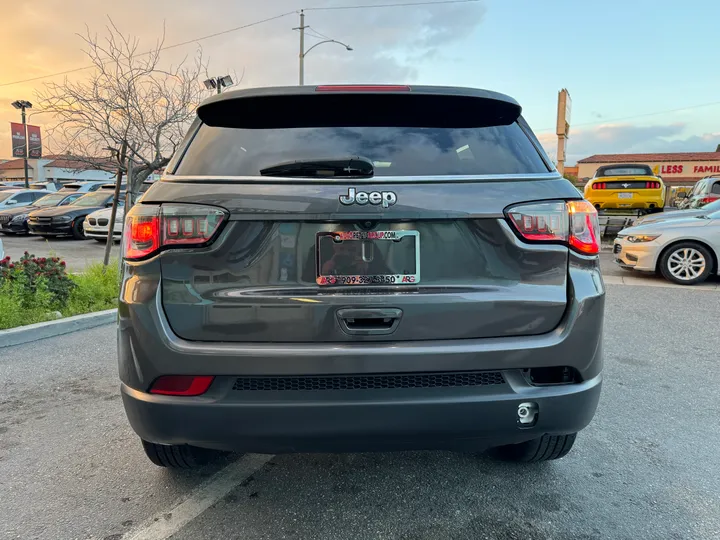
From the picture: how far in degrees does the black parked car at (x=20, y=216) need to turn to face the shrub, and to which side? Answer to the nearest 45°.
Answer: approximately 45° to its left

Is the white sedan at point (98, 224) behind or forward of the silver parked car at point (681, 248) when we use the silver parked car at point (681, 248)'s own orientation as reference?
forward

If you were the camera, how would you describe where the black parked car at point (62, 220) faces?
facing the viewer and to the left of the viewer

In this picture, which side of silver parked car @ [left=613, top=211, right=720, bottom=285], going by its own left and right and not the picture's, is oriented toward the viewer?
left

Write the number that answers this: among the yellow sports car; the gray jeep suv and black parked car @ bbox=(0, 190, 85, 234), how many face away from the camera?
2

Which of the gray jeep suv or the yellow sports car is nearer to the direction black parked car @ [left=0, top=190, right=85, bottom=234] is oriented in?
the gray jeep suv

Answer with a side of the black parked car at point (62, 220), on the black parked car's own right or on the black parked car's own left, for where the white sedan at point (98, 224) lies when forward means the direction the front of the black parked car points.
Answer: on the black parked car's own left

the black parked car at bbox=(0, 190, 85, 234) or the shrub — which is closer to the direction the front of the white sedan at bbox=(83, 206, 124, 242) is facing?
the shrub

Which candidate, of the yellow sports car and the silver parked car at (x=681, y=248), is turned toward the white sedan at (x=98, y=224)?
the silver parked car

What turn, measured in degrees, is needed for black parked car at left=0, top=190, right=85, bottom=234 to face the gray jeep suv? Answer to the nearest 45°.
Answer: approximately 45° to its left

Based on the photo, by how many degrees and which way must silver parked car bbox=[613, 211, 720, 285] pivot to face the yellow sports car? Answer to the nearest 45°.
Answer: approximately 90° to its right

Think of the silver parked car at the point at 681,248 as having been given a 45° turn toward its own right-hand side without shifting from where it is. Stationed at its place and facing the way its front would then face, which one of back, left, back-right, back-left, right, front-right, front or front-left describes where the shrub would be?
left

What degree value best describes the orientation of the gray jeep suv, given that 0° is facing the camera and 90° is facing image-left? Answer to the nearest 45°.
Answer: approximately 180°

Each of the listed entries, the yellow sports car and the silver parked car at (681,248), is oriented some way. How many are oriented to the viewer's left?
1

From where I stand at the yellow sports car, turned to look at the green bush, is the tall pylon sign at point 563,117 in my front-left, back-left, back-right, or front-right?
back-right

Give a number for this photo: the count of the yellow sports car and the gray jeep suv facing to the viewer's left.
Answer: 0

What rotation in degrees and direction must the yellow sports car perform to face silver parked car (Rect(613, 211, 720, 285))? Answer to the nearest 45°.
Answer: approximately 180°

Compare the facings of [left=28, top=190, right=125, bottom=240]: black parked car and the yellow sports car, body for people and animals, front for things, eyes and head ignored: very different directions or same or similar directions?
very different directions
